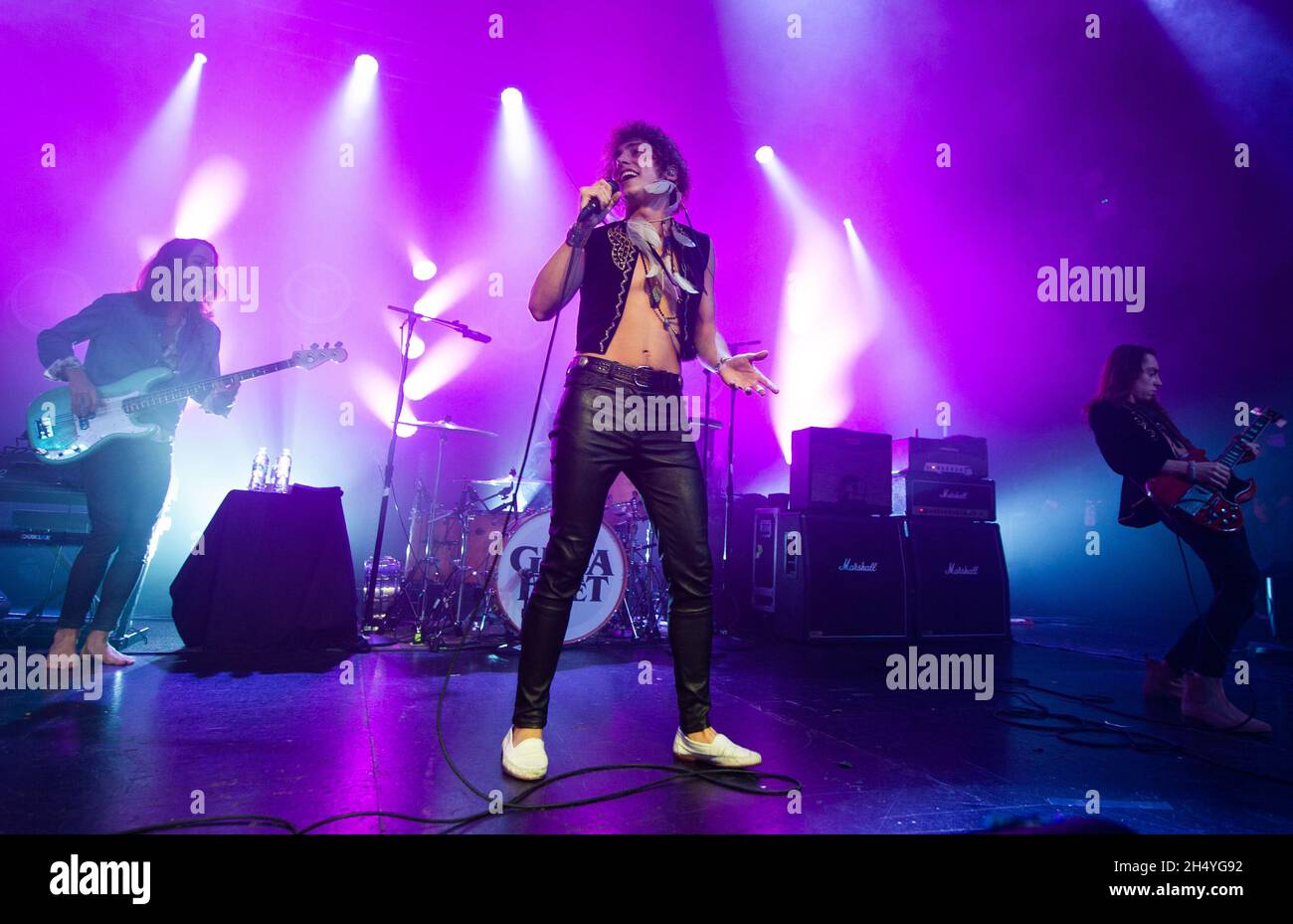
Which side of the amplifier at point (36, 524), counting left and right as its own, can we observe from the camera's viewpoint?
front

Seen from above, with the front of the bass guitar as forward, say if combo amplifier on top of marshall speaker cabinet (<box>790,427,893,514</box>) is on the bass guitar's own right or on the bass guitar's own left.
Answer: on the bass guitar's own left

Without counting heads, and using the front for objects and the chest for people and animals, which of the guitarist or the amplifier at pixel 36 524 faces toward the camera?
the amplifier

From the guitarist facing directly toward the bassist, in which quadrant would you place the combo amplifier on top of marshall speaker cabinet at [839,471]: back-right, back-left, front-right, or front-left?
front-right

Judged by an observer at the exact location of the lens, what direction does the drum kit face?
facing the viewer

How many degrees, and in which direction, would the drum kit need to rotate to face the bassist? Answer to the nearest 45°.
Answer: approximately 45° to its right

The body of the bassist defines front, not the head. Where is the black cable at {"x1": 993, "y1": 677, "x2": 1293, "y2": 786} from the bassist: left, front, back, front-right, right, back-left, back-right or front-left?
front

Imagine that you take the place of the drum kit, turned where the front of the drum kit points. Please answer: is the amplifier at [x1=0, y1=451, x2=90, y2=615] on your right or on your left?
on your right

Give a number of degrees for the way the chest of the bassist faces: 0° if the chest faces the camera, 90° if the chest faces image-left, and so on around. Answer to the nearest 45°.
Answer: approximately 315°

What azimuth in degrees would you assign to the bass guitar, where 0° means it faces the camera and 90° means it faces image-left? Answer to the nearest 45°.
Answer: approximately 0°

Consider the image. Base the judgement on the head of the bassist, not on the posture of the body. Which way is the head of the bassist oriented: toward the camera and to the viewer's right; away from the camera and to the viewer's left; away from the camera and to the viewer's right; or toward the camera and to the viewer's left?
toward the camera and to the viewer's right
